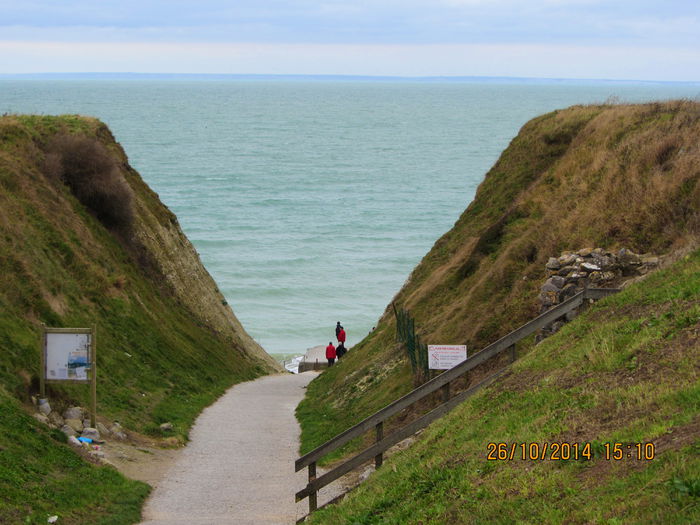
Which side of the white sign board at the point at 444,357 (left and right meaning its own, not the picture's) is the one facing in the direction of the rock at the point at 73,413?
right

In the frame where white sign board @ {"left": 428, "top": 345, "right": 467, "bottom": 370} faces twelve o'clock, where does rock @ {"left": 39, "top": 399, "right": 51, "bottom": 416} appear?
The rock is roughly at 3 o'clock from the white sign board.

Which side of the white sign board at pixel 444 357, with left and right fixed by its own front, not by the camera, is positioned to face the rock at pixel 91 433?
right

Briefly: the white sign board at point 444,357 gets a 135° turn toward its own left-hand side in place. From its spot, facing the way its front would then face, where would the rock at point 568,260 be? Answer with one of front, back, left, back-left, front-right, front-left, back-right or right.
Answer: front-right

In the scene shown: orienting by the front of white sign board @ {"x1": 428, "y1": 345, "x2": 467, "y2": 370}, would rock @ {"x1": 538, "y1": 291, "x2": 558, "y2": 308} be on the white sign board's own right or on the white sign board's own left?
on the white sign board's own left

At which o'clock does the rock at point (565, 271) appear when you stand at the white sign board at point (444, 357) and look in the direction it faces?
The rock is roughly at 9 o'clock from the white sign board.

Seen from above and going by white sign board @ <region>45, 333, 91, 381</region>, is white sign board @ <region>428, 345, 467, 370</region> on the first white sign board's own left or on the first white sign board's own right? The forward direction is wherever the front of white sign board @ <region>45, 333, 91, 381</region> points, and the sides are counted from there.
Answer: on the first white sign board's own left

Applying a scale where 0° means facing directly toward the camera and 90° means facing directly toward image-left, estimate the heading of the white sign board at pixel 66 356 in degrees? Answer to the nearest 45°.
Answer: approximately 0°

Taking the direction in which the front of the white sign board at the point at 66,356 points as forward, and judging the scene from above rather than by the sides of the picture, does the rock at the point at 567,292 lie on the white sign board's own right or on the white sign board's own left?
on the white sign board's own left

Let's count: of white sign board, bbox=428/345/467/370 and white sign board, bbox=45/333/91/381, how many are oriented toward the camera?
2
